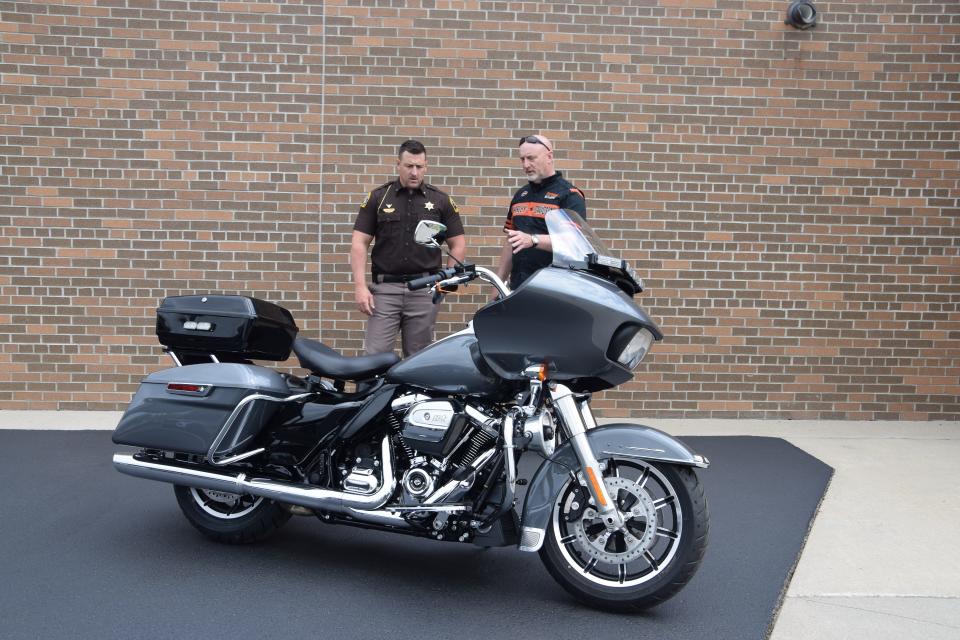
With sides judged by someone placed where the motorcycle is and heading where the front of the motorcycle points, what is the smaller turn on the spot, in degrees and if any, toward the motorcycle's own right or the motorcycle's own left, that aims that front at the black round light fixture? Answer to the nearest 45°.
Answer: approximately 90° to the motorcycle's own left

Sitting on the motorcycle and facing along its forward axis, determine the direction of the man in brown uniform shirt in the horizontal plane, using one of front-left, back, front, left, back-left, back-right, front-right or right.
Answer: back-left

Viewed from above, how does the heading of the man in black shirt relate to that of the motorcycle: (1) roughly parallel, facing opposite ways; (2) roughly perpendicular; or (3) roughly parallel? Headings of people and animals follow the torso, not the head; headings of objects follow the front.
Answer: roughly perpendicular

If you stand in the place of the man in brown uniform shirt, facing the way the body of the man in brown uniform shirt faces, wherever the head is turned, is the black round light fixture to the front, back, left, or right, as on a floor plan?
left

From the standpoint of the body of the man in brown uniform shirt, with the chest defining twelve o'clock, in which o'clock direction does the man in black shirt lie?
The man in black shirt is roughly at 10 o'clock from the man in brown uniform shirt.

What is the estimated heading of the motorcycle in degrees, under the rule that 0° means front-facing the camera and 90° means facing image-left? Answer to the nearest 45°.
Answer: approximately 315°

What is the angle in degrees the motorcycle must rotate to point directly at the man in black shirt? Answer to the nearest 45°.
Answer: approximately 135° to its left

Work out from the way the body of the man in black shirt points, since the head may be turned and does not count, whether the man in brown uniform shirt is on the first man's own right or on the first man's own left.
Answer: on the first man's own right
